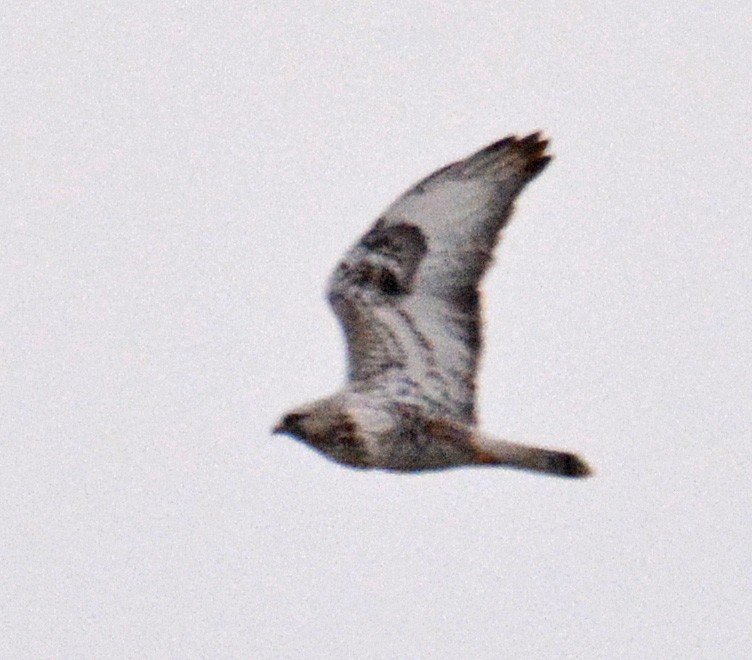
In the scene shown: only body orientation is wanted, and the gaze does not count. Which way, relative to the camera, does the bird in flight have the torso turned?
to the viewer's left
